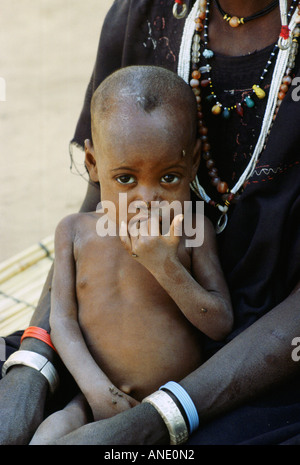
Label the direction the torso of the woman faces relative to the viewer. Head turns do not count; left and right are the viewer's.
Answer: facing the viewer and to the left of the viewer

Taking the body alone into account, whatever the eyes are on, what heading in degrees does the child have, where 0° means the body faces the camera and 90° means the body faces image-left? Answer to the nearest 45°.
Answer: approximately 0°
